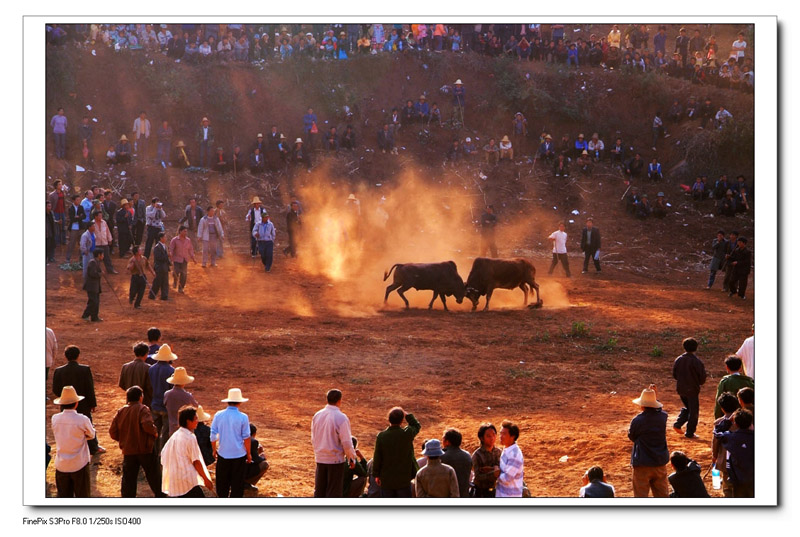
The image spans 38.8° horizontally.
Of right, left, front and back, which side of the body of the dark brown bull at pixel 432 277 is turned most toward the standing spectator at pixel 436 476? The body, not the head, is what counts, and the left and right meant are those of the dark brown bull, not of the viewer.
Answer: right

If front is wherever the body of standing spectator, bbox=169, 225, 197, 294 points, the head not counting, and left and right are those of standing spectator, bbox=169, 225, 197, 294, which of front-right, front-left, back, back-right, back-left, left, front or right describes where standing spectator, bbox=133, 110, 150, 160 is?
back-left

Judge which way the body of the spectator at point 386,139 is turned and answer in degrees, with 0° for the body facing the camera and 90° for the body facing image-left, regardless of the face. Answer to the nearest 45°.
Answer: approximately 0°

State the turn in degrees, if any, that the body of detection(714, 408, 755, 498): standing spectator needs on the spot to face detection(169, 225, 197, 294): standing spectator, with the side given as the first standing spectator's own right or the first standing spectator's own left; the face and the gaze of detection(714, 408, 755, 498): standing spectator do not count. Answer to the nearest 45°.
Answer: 0° — they already face them

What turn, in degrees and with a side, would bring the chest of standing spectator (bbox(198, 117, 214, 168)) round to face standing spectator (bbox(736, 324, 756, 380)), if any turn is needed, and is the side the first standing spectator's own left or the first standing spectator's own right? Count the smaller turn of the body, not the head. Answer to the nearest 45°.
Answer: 0° — they already face them

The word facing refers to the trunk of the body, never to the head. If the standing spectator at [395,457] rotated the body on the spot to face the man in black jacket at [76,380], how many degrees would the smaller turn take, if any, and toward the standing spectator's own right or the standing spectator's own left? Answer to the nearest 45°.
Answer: approximately 45° to the standing spectator's own left

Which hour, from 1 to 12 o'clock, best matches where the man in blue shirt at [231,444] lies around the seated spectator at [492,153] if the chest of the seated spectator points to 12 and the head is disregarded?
The man in blue shirt is roughly at 12 o'clock from the seated spectator.

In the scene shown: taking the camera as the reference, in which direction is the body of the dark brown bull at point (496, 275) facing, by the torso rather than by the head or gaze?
to the viewer's left

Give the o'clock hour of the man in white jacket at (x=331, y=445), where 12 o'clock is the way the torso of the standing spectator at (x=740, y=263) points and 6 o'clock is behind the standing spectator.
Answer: The man in white jacket is roughly at 11 o'clock from the standing spectator.

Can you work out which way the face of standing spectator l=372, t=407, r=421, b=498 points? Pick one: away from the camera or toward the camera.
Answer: away from the camera

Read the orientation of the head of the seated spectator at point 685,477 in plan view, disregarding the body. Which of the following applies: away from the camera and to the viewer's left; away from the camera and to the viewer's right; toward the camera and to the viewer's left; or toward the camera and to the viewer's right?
away from the camera and to the viewer's left
